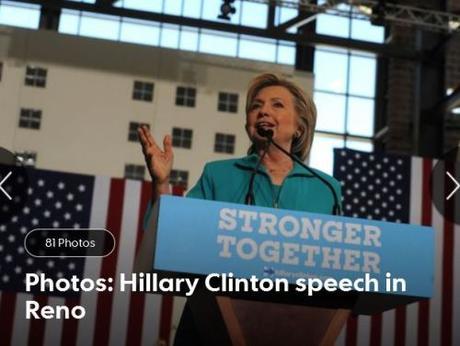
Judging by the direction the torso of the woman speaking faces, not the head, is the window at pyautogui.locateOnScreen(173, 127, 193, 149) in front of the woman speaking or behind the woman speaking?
behind

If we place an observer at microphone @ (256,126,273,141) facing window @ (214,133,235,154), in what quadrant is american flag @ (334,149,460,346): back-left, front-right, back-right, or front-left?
front-right

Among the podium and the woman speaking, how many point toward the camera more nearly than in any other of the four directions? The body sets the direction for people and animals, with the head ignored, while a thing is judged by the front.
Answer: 2

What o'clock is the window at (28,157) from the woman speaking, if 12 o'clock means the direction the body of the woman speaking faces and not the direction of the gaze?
The window is roughly at 5 o'clock from the woman speaking.

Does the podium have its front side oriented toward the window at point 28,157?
no

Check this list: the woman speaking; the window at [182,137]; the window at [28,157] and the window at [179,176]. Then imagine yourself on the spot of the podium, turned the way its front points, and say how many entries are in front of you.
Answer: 0

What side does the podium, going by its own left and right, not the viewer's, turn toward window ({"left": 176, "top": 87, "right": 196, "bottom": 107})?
back

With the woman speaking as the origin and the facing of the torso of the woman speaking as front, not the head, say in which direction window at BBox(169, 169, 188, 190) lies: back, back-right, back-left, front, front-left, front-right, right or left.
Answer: back

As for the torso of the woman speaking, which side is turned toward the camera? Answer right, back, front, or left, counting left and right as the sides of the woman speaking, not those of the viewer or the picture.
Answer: front

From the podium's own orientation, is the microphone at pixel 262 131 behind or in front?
behind

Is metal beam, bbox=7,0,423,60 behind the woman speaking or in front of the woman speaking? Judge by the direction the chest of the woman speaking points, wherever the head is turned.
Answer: behind

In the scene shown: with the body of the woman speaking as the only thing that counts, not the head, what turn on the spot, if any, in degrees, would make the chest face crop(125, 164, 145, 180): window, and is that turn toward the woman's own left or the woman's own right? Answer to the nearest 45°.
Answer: approximately 180°

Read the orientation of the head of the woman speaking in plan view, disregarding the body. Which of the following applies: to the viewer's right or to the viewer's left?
to the viewer's left

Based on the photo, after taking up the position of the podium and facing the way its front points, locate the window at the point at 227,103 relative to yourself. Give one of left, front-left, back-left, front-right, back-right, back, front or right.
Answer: back

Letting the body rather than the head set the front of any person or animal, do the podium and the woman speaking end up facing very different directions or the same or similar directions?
same or similar directions

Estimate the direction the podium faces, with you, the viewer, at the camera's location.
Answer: facing the viewer

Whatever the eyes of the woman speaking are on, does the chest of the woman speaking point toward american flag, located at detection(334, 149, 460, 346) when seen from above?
no
